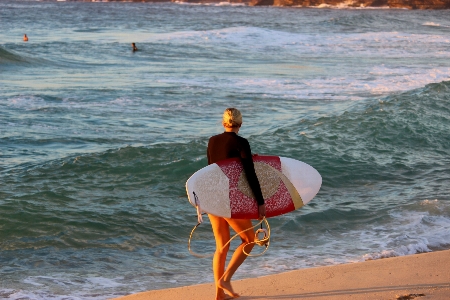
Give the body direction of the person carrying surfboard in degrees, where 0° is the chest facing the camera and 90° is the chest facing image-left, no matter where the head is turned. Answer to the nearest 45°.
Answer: approximately 225°

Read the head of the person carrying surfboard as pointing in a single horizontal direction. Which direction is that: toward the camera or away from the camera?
away from the camera
